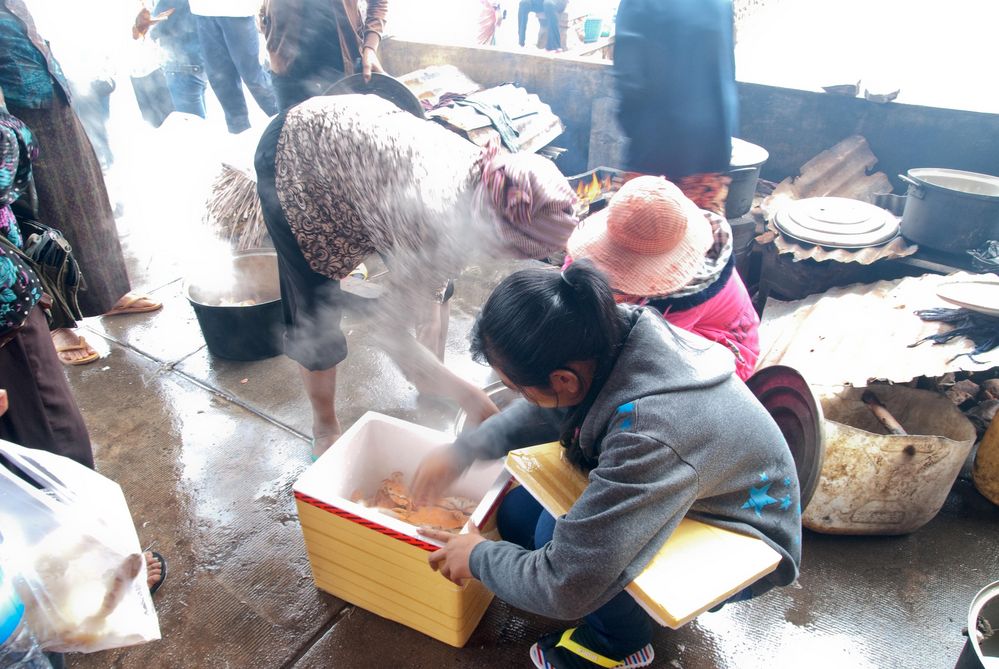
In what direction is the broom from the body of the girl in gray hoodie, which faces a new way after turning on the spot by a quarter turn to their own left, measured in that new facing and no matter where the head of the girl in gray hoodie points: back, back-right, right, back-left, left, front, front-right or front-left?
back-right

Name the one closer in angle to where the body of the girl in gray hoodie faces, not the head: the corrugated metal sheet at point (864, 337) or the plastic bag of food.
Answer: the plastic bag of food

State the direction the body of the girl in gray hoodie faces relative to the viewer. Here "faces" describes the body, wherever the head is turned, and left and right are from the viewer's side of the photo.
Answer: facing to the left of the viewer

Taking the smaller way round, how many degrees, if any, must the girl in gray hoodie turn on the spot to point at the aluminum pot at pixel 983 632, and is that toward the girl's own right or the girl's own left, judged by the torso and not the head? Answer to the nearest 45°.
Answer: approximately 180°

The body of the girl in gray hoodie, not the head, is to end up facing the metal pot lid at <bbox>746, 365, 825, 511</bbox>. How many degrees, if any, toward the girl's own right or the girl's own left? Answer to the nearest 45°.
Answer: approximately 135° to the girl's own right

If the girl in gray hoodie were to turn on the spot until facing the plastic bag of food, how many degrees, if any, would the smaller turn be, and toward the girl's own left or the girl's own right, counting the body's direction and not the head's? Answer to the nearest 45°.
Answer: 0° — they already face it

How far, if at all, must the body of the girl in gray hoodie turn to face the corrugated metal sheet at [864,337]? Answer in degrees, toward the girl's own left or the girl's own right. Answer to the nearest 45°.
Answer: approximately 135° to the girl's own right

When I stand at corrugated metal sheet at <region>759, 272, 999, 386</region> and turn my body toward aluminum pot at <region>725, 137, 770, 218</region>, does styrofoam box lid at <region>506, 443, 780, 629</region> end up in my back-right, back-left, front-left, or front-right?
back-left

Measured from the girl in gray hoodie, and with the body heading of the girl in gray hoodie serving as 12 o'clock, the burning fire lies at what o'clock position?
The burning fire is roughly at 3 o'clock from the girl in gray hoodie.

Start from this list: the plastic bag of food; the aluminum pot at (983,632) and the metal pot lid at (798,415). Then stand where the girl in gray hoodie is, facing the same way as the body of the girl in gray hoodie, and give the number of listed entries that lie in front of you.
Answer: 1

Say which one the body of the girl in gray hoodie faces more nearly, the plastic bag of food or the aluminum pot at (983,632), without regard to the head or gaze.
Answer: the plastic bag of food

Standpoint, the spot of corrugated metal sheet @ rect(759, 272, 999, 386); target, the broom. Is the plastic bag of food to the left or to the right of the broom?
left

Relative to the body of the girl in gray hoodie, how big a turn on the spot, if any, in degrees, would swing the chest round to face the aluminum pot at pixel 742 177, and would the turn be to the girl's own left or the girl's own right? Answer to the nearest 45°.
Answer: approximately 90° to the girl's own right

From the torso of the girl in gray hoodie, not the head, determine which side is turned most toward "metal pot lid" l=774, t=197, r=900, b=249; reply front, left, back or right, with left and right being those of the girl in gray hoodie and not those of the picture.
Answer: right

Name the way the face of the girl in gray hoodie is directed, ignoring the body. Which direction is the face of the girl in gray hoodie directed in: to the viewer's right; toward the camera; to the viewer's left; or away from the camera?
to the viewer's left
